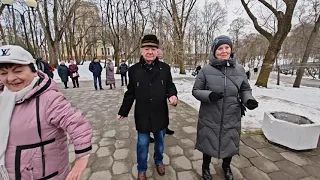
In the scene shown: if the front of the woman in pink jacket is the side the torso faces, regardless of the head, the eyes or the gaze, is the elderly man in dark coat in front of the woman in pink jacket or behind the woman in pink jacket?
behind

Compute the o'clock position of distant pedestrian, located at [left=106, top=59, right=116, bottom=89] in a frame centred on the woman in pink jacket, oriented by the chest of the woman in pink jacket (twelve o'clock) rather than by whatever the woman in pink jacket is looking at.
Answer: The distant pedestrian is roughly at 5 o'clock from the woman in pink jacket.

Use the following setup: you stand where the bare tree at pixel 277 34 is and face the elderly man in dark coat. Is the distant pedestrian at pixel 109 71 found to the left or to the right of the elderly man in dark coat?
right

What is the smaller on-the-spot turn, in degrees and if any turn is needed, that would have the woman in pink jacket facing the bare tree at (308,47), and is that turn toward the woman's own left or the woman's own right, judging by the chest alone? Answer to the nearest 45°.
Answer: approximately 135° to the woman's own left

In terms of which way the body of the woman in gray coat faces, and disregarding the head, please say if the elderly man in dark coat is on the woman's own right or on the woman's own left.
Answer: on the woman's own right

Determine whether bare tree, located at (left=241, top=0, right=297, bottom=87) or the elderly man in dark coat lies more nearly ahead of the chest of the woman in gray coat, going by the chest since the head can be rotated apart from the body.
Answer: the elderly man in dark coat

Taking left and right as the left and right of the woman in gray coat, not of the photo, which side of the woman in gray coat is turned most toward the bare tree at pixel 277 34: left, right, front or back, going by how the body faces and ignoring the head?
back

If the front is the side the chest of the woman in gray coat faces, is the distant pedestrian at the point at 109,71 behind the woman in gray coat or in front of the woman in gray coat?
behind

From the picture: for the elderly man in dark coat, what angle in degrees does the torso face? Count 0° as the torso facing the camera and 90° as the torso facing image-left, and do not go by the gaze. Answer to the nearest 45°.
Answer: approximately 0°

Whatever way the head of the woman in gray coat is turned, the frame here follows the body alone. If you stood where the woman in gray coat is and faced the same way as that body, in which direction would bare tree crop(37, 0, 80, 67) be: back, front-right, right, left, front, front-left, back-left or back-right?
back-right

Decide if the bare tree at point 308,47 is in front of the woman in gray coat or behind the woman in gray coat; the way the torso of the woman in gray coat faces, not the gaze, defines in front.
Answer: behind
